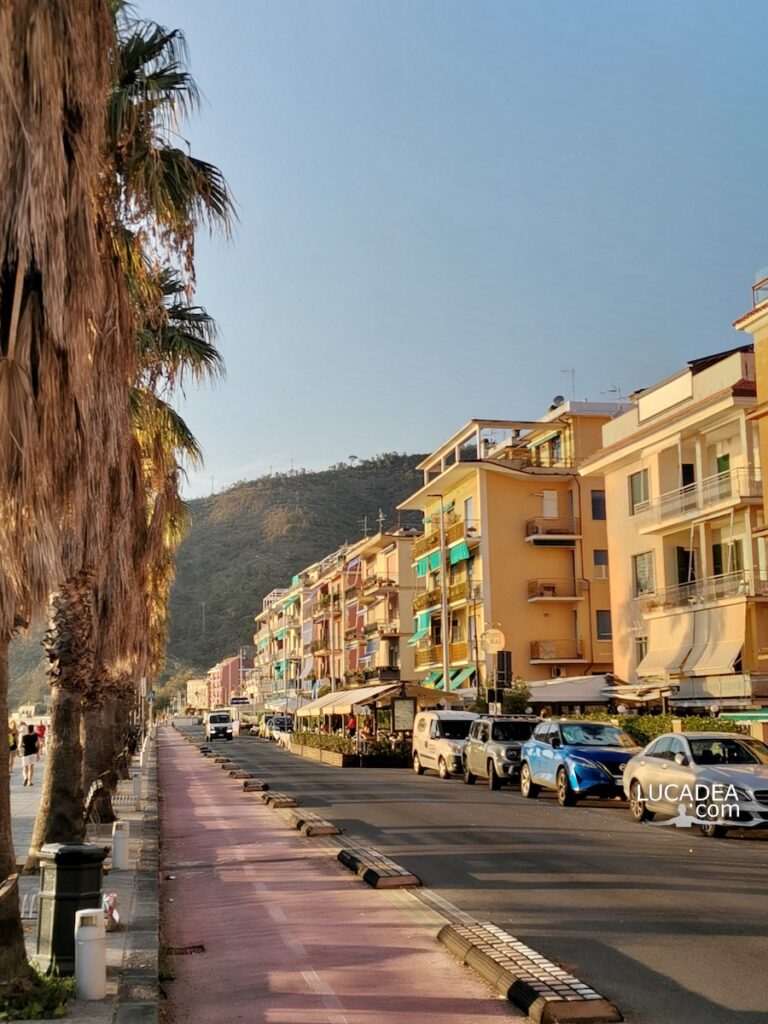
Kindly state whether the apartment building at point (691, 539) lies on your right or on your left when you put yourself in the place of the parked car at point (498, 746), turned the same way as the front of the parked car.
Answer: on your left

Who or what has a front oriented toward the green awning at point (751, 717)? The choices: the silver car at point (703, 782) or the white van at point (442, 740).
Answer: the white van

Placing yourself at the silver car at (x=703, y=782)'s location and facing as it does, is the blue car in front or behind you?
behind

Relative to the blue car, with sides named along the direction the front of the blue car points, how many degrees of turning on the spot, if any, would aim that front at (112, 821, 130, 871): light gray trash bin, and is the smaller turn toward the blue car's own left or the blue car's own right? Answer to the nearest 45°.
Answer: approximately 90° to the blue car's own right

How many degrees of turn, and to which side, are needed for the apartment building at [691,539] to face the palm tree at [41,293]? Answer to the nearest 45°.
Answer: approximately 45° to its left

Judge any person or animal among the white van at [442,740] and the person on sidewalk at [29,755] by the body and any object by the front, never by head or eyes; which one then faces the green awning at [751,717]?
the white van
